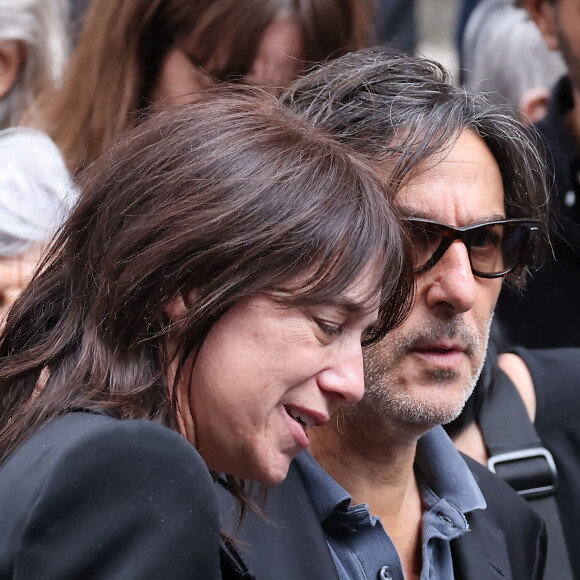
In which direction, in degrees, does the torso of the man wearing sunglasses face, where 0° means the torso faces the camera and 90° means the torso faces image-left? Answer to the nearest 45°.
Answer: approximately 315°
